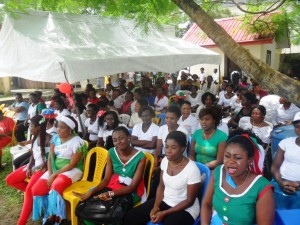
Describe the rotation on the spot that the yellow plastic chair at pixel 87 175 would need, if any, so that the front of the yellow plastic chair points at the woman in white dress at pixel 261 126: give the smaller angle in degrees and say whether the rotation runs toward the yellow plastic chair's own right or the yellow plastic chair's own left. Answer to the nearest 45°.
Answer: approximately 135° to the yellow plastic chair's own left

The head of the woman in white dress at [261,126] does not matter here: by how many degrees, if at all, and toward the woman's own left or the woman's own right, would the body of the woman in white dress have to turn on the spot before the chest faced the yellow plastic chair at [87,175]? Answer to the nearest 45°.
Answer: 0° — they already face it

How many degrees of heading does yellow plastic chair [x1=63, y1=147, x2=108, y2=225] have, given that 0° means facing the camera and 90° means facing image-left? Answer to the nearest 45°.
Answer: approximately 45°

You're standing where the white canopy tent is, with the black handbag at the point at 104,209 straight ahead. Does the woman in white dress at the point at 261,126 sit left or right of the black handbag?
left
